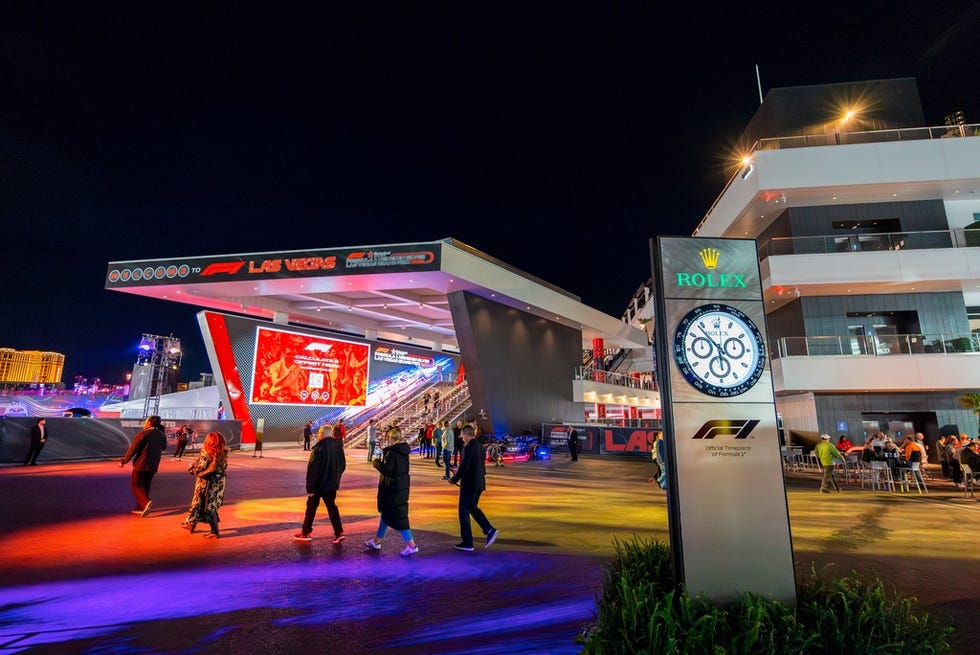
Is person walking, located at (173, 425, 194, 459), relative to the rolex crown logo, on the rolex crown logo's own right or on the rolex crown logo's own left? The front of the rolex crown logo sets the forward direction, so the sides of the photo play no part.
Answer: on the rolex crown logo's own right

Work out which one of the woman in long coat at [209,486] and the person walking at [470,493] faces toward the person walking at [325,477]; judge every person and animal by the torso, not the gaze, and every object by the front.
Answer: the person walking at [470,493]
